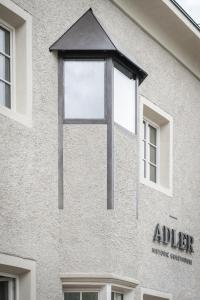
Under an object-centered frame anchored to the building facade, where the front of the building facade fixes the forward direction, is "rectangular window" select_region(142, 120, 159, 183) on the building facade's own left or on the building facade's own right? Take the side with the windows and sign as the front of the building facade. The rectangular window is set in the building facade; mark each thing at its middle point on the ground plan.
on the building facade's own left

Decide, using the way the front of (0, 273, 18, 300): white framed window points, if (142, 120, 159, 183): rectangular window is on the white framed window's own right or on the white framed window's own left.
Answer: on the white framed window's own left

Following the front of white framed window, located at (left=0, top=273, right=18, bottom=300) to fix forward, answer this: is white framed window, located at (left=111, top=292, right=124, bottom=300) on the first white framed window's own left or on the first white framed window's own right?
on the first white framed window's own left

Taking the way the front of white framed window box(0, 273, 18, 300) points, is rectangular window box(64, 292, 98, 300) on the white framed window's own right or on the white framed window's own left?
on the white framed window's own left

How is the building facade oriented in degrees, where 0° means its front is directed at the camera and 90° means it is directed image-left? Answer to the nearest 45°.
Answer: approximately 315°

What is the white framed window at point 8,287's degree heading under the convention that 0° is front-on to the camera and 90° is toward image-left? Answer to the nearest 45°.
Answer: approximately 315°
